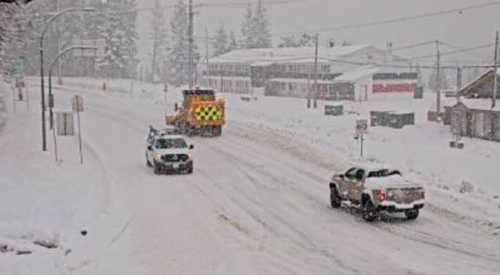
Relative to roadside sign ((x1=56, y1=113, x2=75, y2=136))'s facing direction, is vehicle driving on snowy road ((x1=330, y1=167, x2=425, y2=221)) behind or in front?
behind

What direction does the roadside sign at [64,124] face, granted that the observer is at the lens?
facing away from the viewer

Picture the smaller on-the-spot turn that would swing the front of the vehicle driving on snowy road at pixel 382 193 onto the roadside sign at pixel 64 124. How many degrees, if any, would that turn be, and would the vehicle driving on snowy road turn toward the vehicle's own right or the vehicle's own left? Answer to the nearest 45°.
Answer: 0° — it already faces it

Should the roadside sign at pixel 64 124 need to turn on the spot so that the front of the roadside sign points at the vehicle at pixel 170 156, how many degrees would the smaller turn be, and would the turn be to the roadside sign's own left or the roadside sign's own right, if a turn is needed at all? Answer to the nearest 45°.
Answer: approximately 135° to the roadside sign's own right

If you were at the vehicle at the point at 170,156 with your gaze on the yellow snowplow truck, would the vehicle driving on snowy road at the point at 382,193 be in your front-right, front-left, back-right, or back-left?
back-right

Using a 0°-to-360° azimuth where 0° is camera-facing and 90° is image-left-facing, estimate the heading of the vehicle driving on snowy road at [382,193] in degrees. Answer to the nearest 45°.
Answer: approximately 135°
